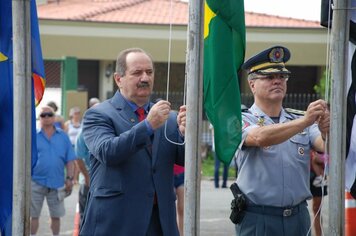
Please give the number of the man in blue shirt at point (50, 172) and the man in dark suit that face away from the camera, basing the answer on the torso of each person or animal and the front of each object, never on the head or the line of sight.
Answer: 0

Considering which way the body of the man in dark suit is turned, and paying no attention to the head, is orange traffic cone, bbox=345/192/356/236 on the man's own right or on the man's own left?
on the man's own left

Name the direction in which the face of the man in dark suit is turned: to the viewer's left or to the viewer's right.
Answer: to the viewer's right

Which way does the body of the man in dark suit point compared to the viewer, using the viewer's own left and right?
facing the viewer and to the right of the viewer

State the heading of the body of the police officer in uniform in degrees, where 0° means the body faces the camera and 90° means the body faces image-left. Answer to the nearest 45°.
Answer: approximately 315°

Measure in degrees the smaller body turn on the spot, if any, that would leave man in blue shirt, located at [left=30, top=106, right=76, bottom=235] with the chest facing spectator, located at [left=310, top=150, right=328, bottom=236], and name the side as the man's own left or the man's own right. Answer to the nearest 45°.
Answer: approximately 90° to the man's own left

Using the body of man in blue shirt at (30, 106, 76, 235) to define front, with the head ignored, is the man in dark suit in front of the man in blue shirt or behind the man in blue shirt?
in front

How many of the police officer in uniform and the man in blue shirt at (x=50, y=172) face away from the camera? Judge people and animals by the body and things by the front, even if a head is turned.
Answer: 0

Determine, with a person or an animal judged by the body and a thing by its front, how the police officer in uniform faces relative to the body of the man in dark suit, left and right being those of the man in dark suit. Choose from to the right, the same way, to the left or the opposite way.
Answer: the same way

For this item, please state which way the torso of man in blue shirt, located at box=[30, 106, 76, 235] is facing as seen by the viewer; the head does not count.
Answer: toward the camera
